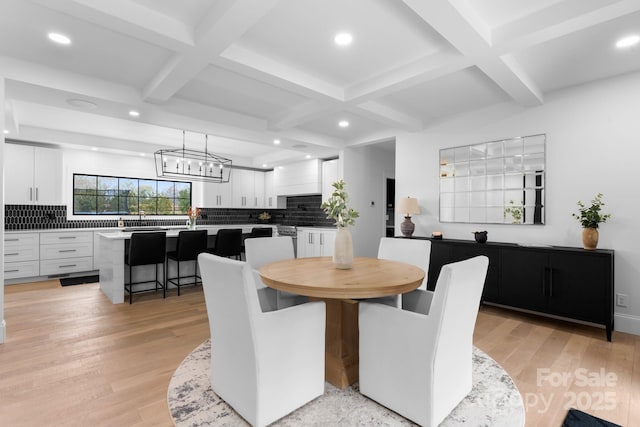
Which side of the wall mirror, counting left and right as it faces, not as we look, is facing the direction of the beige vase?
front

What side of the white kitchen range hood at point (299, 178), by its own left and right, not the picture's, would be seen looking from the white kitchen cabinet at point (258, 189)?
right

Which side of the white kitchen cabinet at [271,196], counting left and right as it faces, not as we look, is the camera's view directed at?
front

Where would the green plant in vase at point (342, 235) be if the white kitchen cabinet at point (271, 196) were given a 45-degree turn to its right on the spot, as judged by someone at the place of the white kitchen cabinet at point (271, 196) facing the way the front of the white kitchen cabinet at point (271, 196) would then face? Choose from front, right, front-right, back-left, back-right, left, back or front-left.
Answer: front-left

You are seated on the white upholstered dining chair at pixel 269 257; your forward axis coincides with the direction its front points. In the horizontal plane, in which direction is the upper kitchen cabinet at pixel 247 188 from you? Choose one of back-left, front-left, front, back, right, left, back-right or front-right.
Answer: back-left

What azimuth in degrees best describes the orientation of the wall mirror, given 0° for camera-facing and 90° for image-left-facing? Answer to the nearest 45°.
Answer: approximately 45°

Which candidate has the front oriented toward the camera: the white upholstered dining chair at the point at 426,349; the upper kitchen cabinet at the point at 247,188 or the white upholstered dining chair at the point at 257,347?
the upper kitchen cabinet

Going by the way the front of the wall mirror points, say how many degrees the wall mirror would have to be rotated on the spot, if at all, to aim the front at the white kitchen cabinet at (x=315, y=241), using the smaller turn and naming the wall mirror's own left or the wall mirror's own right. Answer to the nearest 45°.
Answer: approximately 45° to the wall mirror's own right

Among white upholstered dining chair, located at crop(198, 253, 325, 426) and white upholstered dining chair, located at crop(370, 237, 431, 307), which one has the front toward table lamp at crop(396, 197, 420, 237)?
white upholstered dining chair, located at crop(198, 253, 325, 426)

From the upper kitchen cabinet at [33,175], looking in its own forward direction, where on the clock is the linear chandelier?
The linear chandelier is roughly at 10 o'clock from the upper kitchen cabinet.

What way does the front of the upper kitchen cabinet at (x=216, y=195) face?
toward the camera

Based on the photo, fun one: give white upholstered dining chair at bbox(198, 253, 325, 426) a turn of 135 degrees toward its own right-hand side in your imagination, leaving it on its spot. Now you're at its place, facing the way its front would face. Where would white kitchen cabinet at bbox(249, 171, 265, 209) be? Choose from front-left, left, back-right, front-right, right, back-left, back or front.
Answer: back

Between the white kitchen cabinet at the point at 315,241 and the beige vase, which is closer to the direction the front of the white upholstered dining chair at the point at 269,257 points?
the beige vase

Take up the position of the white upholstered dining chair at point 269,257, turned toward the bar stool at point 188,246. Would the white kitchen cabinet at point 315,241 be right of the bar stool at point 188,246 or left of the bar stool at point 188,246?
right

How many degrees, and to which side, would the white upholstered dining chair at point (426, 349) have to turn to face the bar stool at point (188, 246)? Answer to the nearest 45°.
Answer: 0° — it already faces it

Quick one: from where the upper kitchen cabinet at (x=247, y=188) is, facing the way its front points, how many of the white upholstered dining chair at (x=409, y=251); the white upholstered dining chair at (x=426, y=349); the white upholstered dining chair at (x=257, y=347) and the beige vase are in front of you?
4

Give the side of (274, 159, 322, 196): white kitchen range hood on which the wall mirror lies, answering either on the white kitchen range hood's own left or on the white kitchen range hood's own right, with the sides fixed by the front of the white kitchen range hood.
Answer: on the white kitchen range hood's own left

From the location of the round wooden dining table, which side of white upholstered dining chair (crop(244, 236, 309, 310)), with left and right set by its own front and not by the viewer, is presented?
front

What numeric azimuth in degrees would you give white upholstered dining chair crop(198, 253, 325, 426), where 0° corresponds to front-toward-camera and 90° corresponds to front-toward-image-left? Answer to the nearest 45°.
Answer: approximately 225°

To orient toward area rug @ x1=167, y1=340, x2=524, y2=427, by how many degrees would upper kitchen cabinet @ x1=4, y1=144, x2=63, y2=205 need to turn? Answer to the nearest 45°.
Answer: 0° — it already faces it
